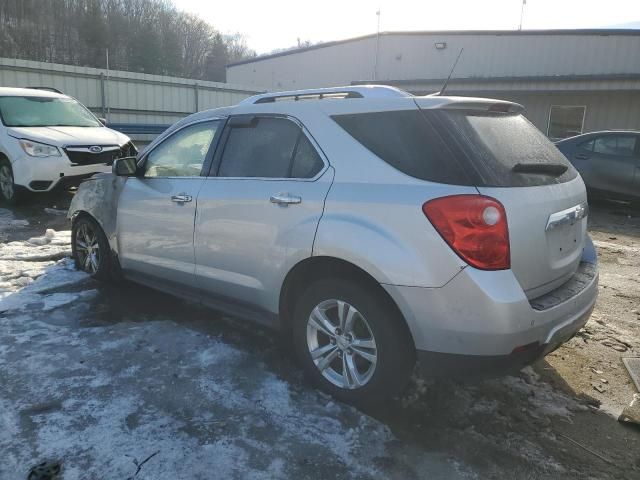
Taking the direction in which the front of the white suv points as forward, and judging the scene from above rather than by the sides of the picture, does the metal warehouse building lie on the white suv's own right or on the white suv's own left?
on the white suv's own left

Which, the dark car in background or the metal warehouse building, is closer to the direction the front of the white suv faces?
the dark car in background

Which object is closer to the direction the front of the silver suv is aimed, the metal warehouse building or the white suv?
the white suv

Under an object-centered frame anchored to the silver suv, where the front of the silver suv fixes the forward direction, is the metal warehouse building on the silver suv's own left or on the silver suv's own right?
on the silver suv's own right

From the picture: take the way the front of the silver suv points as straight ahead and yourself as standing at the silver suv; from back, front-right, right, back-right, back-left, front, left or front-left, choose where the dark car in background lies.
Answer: right

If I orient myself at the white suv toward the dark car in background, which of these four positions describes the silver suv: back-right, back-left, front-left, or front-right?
front-right

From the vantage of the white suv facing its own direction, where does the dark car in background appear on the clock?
The dark car in background is roughly at 11 o'clock from the white suv.

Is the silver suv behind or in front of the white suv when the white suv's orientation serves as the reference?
in front

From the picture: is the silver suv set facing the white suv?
yes

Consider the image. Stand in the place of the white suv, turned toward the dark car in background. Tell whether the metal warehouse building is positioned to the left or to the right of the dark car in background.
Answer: left

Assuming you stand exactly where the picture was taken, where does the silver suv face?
facing away from the viewer and to the left of the viewer

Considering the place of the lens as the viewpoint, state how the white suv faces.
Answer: facing the viewer and to the right of the viewer

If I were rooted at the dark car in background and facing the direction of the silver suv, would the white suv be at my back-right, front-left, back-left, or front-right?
front-right
